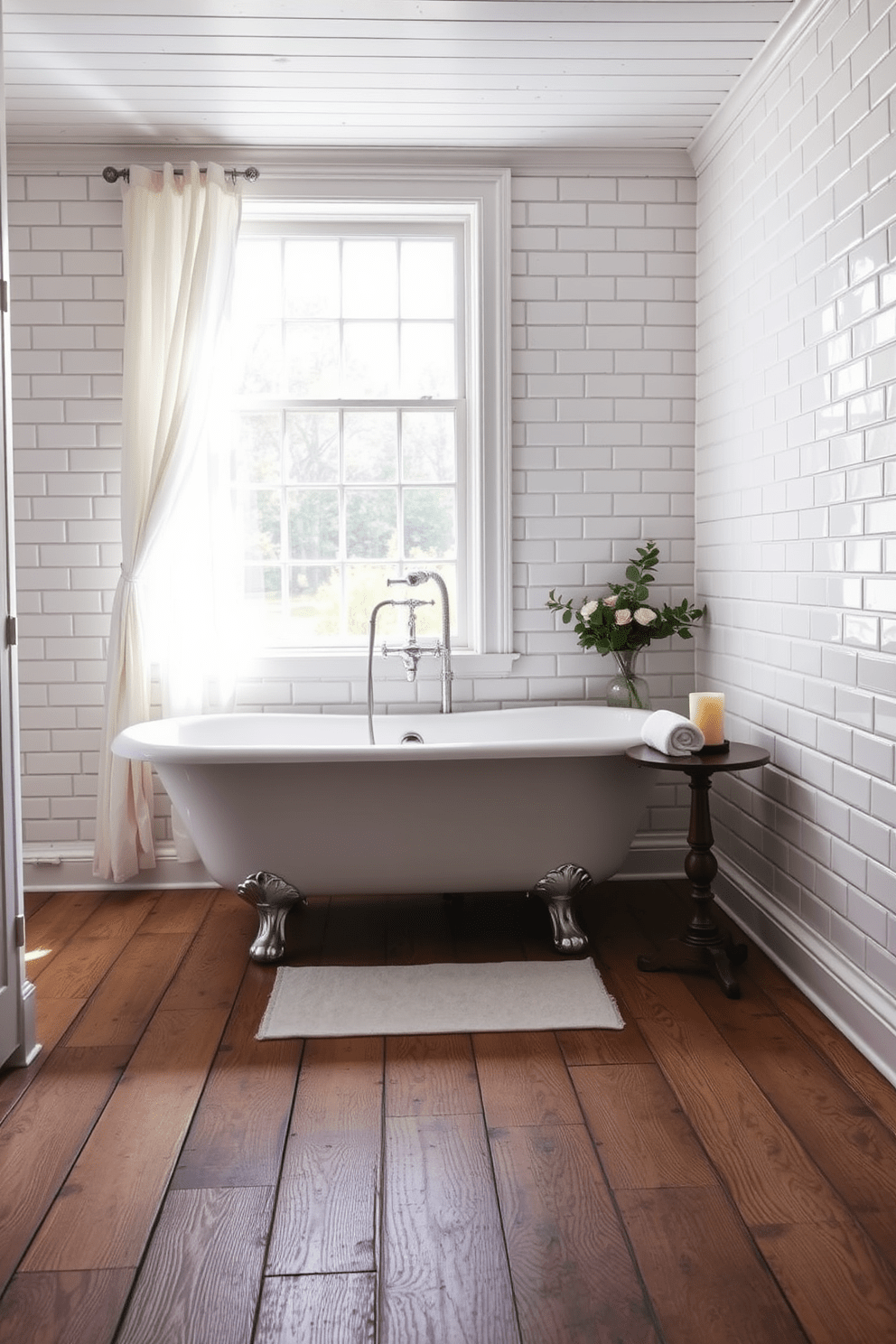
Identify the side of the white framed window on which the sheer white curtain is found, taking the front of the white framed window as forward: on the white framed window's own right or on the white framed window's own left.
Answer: on the white framed window's own right

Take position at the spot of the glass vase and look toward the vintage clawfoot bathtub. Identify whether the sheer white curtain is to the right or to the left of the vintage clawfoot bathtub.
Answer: right

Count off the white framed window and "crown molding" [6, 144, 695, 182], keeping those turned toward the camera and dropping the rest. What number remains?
2
